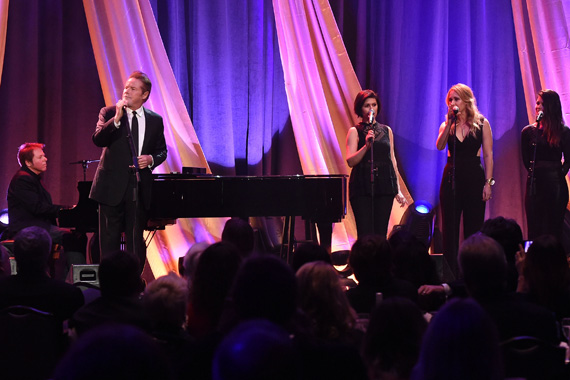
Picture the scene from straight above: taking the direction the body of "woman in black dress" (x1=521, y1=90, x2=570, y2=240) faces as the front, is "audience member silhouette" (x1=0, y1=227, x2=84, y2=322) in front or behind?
in front

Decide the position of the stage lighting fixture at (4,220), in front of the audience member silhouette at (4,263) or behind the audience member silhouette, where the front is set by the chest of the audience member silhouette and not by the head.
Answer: in front

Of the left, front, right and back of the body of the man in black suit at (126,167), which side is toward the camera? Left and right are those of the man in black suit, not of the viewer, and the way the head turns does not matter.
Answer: front

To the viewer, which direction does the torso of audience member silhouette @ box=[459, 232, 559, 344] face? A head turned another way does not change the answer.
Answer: away from the camera

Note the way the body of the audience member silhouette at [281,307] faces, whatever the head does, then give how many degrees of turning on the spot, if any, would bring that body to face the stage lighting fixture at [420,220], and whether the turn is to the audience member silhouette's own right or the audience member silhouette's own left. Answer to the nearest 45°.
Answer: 0° — they already face it

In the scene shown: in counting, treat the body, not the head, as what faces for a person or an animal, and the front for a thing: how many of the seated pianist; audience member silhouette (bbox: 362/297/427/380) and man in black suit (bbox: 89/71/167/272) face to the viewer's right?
1

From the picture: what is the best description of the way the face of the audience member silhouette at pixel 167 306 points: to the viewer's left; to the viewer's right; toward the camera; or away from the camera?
away from the camera

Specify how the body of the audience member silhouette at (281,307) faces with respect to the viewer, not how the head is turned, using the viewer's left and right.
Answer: facing away from the viewer

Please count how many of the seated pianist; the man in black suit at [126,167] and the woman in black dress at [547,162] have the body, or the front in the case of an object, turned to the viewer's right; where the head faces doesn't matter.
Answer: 1

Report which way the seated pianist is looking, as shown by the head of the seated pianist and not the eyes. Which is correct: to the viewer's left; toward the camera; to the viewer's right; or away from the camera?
to the viewer's right

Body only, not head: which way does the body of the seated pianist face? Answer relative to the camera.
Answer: to the viewer's right

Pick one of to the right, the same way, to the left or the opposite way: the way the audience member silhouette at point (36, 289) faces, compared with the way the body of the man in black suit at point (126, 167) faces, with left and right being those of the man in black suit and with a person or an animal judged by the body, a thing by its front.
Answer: the opposite way

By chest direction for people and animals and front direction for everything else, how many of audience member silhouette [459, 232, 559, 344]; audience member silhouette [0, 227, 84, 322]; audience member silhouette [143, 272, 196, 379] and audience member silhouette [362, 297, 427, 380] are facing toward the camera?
0

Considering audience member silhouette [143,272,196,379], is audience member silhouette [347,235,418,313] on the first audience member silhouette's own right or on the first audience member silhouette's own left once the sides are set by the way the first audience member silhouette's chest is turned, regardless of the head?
on the first audience member silhouette's own right

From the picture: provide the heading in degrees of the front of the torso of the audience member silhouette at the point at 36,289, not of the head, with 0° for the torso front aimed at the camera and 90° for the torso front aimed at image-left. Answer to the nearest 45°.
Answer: approximately 180°

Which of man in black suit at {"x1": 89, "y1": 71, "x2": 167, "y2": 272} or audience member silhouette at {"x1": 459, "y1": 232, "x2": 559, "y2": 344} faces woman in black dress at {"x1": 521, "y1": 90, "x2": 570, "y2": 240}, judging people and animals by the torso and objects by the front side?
the audience member silhouette

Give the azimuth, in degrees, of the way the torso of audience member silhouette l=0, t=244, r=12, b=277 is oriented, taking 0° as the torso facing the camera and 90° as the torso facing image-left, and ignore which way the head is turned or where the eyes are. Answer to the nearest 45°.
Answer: approximately 180°

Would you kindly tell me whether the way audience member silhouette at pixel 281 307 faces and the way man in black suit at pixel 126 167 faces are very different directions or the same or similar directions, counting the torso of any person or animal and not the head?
very different directions

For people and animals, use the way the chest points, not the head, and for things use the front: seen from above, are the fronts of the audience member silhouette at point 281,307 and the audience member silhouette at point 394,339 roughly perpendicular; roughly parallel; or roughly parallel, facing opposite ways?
roughly parallel
